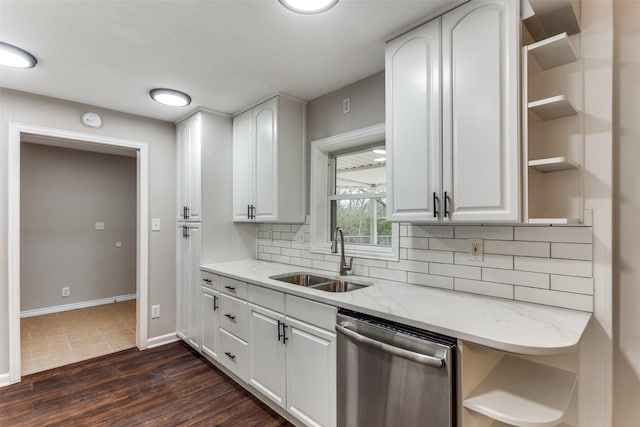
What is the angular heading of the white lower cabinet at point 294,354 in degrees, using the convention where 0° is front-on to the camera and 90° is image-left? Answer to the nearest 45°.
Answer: approximately 45°

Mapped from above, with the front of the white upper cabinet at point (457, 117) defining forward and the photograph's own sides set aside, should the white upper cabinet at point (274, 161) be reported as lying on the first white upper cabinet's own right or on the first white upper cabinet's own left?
on the first white upper cabinet's own right

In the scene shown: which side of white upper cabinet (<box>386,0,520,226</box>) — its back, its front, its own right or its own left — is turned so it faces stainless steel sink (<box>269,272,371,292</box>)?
right

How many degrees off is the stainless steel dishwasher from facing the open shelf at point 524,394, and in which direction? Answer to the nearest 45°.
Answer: approximately 135° to its left

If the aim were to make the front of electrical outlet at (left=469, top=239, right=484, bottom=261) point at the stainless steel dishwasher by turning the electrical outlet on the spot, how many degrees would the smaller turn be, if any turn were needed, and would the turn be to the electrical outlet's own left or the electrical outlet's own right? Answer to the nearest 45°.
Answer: approximately 45° to the electrical outlet's own right

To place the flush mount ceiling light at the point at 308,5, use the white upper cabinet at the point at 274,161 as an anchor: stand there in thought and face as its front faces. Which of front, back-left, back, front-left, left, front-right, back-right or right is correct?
front-left

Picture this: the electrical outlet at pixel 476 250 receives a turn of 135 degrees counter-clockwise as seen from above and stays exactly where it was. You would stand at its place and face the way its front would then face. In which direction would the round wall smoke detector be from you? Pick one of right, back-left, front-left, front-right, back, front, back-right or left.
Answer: back-left

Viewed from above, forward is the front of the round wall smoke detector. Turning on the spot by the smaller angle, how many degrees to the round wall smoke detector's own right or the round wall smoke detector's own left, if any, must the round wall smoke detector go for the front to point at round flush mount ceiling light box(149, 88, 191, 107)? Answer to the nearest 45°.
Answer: approximately 45° to the round wall smoke detector's own left

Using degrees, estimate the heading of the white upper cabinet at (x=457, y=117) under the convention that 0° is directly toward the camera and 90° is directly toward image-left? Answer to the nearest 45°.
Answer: approximately 45°

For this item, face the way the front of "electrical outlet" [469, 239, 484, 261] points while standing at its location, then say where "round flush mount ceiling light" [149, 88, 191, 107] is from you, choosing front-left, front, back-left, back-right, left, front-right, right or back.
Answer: right

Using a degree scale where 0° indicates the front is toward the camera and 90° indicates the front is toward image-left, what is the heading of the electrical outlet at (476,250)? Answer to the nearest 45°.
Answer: approximately 0°
